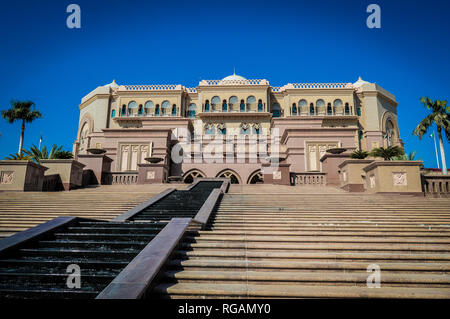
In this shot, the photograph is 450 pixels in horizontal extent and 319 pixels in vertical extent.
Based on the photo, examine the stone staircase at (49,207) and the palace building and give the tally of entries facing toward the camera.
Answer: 2

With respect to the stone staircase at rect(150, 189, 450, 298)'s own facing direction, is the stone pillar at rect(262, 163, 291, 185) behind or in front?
behind

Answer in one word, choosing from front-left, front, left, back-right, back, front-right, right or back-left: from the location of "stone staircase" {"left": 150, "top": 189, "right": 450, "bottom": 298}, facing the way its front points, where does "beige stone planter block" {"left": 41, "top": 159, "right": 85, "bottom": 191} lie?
back-right

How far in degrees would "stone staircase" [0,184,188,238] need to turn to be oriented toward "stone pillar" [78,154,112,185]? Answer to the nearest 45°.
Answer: approximately 180°

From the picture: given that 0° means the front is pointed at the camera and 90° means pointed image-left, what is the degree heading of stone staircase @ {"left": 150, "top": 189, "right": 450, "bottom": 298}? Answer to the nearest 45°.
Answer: approximately 0°

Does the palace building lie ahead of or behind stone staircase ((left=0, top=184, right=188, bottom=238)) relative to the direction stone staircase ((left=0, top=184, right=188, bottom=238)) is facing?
behind

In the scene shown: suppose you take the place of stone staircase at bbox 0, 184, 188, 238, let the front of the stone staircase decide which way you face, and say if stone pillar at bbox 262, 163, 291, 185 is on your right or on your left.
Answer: on your left

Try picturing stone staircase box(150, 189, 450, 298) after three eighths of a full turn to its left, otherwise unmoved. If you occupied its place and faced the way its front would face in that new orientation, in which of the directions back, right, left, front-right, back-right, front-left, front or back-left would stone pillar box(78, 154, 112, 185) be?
left

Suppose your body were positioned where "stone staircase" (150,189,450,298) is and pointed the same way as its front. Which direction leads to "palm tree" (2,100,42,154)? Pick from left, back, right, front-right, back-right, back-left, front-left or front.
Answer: back-right
